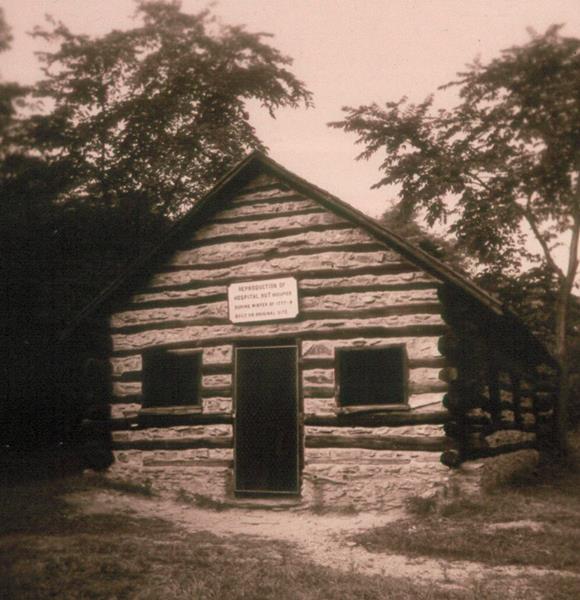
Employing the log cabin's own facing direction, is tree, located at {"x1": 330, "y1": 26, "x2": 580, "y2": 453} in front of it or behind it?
behind

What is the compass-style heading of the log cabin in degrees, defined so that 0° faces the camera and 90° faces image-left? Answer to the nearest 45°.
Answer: approximately 0°

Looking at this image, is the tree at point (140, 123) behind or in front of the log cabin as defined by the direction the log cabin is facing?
behind

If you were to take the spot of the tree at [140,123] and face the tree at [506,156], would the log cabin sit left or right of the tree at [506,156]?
right
